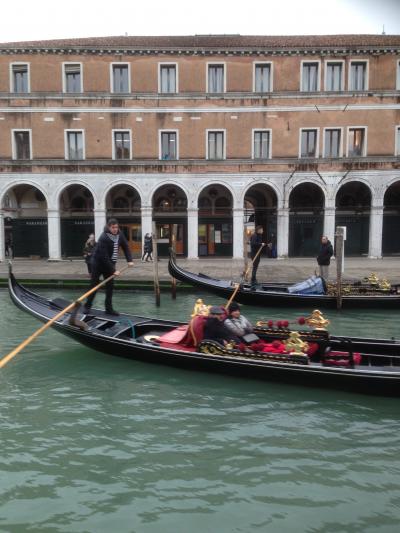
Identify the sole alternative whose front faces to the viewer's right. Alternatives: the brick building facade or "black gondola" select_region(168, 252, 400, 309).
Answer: the black gondola

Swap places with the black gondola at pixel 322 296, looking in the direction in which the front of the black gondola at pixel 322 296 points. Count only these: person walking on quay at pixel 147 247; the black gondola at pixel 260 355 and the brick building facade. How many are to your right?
1

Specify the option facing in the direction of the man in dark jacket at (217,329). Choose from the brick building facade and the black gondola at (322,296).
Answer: the brick building facade

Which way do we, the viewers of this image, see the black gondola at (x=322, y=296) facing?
facing to the right of the viewer

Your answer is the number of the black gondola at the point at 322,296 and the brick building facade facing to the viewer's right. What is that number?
1

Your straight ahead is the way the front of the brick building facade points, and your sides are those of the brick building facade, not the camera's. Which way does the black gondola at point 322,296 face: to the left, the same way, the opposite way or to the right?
to the left

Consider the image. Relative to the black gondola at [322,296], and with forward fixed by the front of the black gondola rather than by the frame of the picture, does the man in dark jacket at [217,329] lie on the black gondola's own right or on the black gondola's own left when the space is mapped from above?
on the black gondola's own right

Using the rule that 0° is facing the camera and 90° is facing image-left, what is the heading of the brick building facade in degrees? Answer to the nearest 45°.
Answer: approximately 0°

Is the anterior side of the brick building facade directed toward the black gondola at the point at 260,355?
yes

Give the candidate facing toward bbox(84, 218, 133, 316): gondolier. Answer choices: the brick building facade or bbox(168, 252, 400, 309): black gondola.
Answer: the brick building facade
